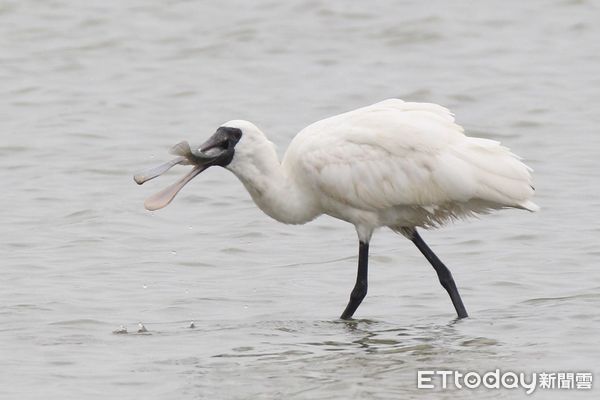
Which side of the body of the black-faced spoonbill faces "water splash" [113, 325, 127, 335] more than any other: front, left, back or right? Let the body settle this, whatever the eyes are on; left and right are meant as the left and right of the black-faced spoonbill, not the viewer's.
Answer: front

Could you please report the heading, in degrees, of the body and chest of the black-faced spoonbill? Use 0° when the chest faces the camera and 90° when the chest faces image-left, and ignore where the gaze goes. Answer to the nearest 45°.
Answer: approximately 90°
